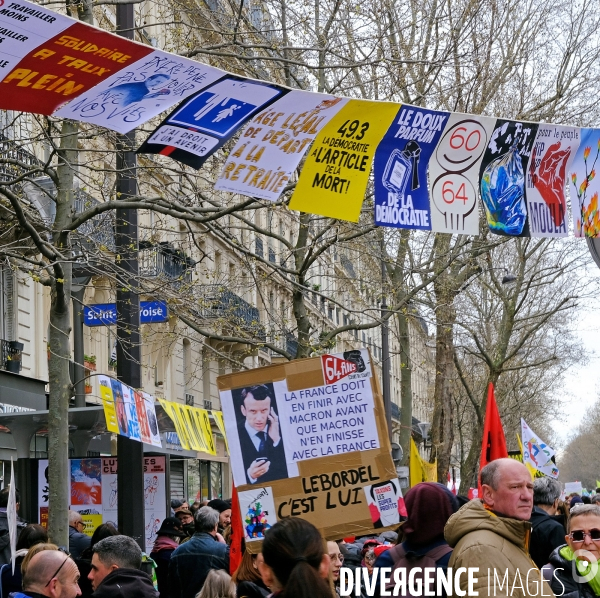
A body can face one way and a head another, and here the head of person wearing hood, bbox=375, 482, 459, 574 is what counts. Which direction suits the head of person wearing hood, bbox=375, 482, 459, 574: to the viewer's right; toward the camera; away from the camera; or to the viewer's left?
away from the camera

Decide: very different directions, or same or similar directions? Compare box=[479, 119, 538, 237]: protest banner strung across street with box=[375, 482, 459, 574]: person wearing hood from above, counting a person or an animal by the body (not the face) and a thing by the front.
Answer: very different directions

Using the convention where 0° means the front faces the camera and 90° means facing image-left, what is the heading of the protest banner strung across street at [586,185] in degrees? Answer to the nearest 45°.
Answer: approximately 0°

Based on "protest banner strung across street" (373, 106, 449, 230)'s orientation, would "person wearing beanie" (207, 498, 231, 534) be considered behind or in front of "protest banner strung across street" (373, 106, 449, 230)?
behind

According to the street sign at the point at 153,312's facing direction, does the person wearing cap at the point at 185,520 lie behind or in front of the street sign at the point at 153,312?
in front

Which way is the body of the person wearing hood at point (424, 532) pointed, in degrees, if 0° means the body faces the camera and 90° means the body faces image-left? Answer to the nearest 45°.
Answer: approximately 180°

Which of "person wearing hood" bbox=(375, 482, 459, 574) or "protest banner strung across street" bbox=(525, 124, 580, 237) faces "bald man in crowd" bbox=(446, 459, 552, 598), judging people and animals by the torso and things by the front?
the protest banner strung across street
